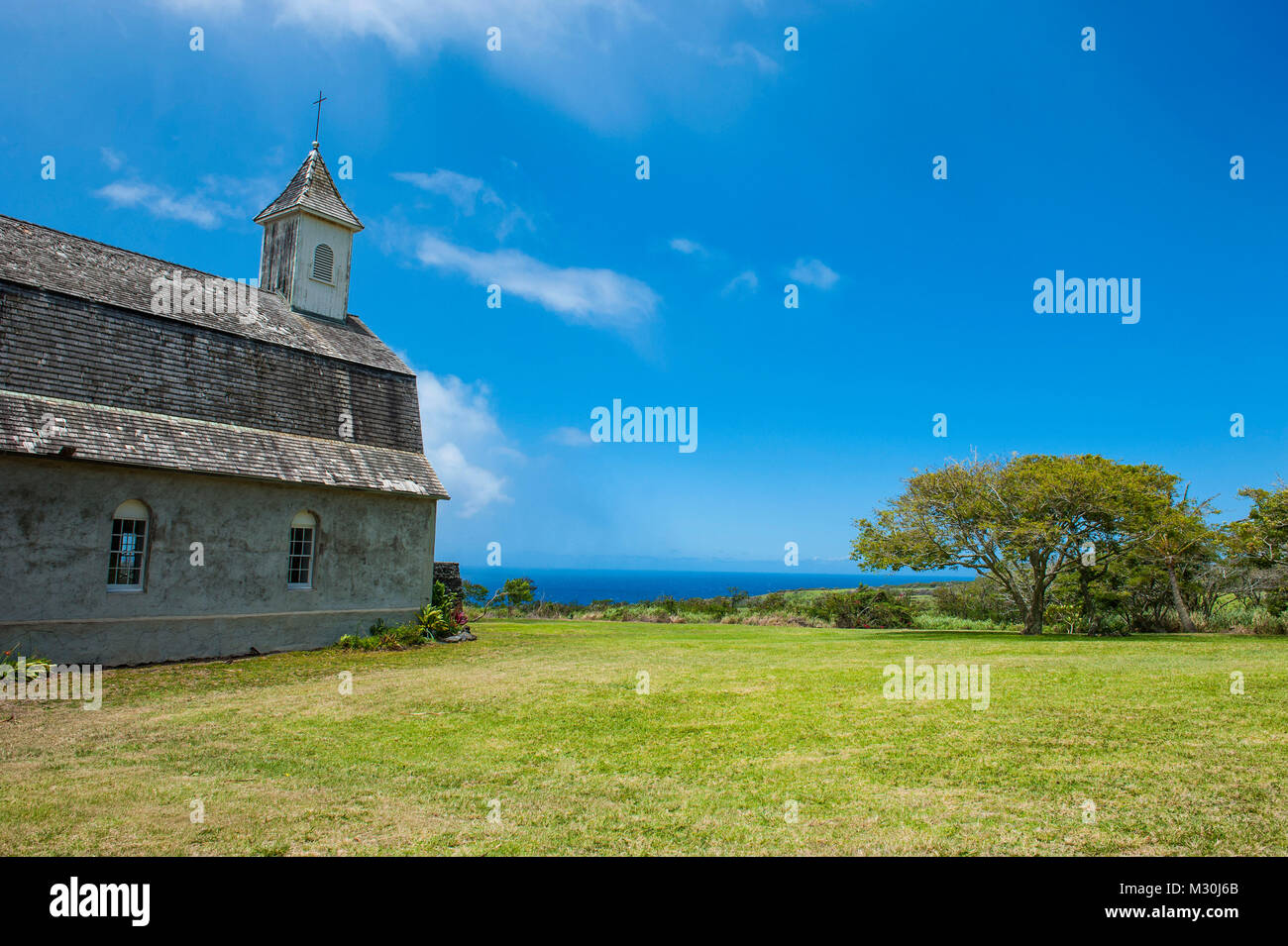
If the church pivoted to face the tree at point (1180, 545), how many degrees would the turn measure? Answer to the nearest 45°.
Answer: approximately 45° to its right

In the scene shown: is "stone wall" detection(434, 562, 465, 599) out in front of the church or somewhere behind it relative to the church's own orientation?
in front

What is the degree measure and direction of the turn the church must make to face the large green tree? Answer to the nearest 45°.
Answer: approximately 45° to its right

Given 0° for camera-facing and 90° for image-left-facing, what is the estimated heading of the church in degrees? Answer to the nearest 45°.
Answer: approximately 225°

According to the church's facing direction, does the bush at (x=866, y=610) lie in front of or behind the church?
in front
